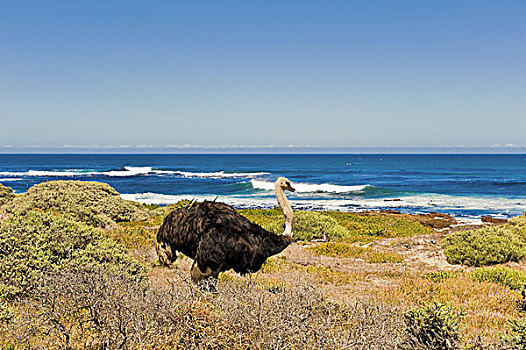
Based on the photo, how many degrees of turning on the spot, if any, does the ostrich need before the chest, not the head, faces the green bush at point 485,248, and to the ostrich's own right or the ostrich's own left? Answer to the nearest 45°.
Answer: approximately 45° to the ostrich's own left

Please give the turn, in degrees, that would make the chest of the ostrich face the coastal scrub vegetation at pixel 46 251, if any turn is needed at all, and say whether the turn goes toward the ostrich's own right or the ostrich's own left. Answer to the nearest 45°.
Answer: approximately 180°

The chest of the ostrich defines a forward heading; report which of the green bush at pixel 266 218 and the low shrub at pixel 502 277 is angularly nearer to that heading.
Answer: the low shrub

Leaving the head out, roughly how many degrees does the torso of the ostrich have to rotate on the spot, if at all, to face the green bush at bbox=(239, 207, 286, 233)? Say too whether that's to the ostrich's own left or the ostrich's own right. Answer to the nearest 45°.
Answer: approximately 90° to the ostrich's own left

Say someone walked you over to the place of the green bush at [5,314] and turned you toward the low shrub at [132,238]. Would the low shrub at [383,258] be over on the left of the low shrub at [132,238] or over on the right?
right

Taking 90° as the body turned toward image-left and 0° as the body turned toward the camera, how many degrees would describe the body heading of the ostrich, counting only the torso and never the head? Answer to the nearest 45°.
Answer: approximately 270°

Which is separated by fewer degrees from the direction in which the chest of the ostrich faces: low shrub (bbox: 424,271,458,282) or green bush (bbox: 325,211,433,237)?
the low shrub

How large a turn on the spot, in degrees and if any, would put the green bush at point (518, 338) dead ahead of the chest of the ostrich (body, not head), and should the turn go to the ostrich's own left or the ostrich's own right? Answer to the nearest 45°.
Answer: approximately 45° to the ostrich's own right
